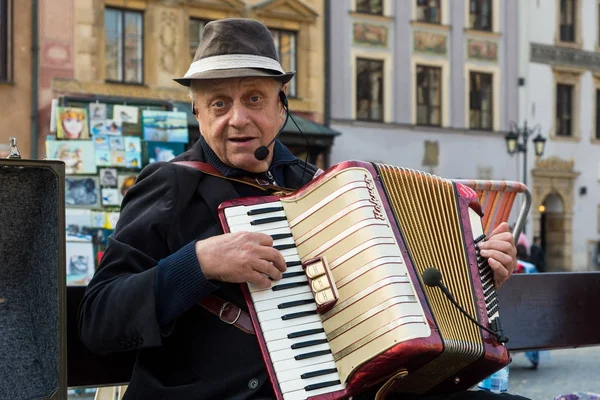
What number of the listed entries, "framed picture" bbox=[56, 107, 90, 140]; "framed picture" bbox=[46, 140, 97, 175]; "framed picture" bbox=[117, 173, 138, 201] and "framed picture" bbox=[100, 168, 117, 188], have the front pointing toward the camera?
4

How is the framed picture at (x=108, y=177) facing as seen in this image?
toward the camera

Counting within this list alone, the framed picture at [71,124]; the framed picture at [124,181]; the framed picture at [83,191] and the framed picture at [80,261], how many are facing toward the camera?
4

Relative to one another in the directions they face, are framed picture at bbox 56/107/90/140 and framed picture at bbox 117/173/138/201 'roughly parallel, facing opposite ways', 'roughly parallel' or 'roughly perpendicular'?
roughly parallel

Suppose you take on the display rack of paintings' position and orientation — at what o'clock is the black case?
The black case is roughly at 12 o'clock from the display rack of paintings.

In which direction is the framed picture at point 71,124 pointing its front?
toward the camera

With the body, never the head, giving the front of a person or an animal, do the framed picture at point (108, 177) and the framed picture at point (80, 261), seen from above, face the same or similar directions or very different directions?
same or similar directions

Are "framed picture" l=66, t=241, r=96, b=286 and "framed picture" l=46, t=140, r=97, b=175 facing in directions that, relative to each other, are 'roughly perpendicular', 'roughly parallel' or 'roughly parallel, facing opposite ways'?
roughly parallel

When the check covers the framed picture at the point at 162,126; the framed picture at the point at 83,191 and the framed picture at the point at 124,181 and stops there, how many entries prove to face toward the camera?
3

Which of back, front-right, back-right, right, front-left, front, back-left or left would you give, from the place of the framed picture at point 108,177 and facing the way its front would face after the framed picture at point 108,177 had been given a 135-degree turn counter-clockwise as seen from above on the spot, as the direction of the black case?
back-right

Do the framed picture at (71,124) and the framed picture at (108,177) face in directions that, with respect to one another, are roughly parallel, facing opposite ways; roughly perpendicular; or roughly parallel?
roughly parallel

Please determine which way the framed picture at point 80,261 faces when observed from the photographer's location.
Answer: facing the viewer

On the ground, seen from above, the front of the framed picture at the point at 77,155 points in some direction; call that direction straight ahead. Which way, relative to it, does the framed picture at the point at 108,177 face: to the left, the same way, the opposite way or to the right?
the same way

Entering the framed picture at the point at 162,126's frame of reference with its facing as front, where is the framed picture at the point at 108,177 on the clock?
the framed picture at the point at 108,177 is roughly at 2 o'clock from the framed picture at the point at 162,126.

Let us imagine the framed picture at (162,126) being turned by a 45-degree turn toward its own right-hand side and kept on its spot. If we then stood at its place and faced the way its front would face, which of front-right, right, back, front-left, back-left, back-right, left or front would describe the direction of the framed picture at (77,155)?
front
